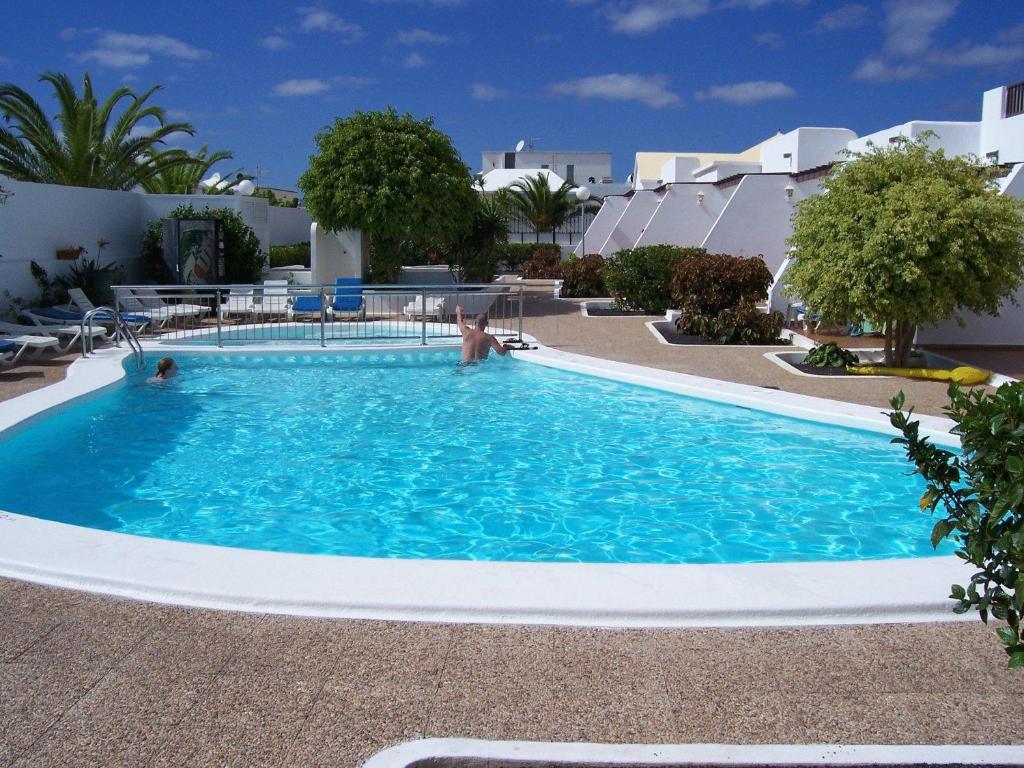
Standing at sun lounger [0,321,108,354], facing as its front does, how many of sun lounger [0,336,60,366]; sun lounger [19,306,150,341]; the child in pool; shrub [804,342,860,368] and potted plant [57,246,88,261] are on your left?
2

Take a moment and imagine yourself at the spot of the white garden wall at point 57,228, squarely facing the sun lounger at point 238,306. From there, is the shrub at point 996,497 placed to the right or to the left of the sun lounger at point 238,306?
right

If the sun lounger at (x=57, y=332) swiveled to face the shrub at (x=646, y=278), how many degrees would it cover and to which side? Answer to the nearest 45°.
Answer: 0° — it already faces it

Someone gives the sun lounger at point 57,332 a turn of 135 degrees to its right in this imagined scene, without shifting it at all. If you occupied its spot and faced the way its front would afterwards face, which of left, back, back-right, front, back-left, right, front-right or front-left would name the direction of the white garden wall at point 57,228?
back-right

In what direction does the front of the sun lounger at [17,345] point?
to the viewer's right

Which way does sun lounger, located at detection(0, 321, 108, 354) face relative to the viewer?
to the viewer's right

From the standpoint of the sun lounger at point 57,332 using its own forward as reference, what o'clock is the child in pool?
The child in pool is roughly at 2 o'clock from the sun lounger.

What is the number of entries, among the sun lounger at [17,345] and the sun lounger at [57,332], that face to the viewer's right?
2

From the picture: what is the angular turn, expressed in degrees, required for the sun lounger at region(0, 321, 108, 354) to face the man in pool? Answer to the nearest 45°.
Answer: approximately 45° to its right

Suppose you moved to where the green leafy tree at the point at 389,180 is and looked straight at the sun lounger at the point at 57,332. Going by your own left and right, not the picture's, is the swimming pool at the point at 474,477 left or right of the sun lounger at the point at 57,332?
left

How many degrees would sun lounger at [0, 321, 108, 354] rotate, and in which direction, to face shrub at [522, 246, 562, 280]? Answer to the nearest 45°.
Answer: approximately 45° to its left

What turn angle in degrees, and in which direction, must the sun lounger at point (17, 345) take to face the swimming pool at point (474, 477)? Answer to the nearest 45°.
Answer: approximately 45° to its right

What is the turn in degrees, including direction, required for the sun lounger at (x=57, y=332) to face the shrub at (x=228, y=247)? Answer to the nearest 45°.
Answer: approximately 45° to its left
